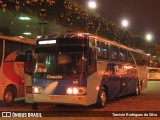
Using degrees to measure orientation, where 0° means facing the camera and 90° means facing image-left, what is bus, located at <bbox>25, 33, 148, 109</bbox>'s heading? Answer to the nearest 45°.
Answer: approximately 45°

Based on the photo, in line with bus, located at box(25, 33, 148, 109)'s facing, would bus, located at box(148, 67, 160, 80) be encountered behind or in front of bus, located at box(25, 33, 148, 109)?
behind

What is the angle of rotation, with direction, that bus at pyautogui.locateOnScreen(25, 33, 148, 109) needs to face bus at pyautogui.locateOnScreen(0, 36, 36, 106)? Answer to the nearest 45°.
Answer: approximately 90° to its right
